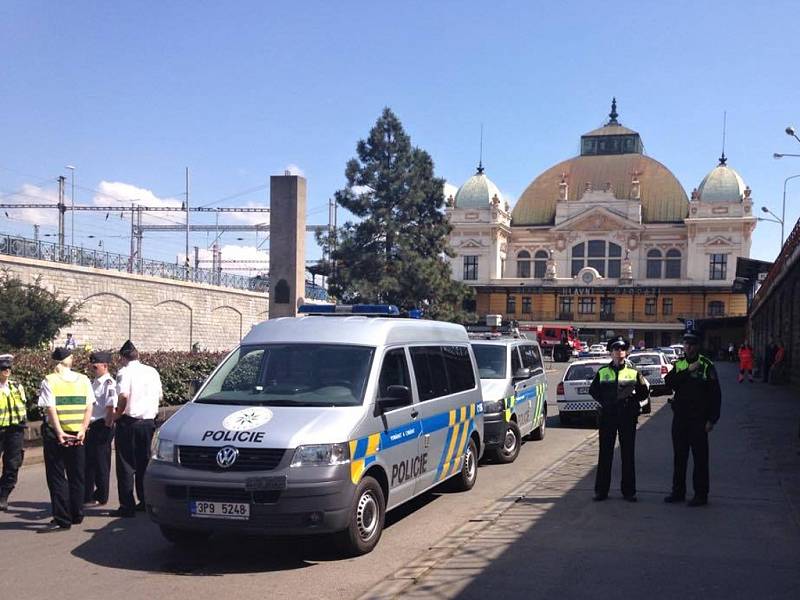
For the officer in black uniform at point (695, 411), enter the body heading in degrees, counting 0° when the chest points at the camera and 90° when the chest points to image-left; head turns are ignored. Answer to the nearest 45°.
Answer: approximately 45°

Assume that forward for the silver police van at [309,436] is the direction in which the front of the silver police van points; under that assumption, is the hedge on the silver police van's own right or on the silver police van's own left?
on the silver police van's own right

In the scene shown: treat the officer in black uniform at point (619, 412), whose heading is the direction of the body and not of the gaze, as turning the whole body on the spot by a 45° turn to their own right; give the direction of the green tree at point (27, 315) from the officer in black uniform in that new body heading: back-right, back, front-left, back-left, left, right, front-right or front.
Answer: right

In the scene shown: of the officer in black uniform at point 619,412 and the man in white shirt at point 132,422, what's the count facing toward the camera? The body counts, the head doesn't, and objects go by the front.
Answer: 1

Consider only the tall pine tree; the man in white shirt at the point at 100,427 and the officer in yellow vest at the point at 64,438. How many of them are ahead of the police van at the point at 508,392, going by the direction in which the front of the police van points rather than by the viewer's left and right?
2

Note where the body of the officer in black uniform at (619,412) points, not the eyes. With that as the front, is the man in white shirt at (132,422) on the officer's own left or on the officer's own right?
on the officer's own right

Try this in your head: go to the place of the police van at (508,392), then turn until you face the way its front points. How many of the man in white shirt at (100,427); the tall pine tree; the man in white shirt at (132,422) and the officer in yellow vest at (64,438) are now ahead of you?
3

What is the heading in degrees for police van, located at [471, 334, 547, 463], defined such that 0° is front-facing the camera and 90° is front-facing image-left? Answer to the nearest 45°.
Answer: approximately 45°
